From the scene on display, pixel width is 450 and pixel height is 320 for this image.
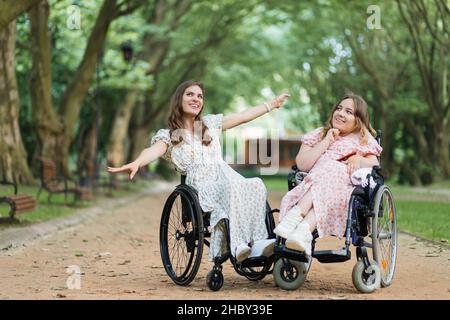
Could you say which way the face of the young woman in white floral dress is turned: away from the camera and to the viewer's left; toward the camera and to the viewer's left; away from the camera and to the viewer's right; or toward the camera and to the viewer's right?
toward the camera and to the viewer's right

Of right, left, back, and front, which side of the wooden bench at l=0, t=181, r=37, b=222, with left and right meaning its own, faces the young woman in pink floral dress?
front

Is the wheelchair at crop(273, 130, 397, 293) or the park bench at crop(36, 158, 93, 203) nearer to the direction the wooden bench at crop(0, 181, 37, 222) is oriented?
the wheelchair

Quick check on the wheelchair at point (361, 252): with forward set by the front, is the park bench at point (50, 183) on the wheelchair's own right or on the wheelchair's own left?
on the wheelchair's own right

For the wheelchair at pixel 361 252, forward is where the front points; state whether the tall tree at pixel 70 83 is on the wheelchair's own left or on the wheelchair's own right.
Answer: on the wheelchair's own right

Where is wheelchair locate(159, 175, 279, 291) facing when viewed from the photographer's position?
facing the viewer and to the right of the viewer

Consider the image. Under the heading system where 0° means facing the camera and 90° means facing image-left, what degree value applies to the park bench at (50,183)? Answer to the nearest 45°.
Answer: approximately 315°

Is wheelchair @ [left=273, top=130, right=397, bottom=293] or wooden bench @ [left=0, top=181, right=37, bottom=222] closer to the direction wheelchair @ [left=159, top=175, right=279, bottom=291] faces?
the wheelchair

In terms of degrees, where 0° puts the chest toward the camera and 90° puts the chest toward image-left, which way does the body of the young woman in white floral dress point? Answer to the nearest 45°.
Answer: approximately 315°

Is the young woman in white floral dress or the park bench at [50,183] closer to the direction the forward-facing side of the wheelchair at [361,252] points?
the young woman in white floral dress

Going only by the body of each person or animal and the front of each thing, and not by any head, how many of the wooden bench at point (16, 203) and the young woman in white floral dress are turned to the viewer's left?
0

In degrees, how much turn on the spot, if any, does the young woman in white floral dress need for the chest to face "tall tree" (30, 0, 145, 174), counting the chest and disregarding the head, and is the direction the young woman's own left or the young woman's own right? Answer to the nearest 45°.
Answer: approximately 135° to the young woman's own left

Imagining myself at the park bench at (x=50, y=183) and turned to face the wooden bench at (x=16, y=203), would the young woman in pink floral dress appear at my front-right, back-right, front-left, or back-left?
front-left

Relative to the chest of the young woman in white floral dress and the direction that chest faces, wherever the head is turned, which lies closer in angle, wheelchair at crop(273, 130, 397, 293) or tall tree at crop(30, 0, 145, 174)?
the wheelchair

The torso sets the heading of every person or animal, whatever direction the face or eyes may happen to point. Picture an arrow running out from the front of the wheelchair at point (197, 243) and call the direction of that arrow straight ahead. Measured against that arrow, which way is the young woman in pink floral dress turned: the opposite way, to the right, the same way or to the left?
to the right

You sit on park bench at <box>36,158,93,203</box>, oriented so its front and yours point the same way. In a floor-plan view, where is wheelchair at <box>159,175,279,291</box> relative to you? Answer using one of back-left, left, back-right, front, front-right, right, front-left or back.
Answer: front-right

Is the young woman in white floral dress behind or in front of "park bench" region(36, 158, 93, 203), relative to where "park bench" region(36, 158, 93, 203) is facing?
in front

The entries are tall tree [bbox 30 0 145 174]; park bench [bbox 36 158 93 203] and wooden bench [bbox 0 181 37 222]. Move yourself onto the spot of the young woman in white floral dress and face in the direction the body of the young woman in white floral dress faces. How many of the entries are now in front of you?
0

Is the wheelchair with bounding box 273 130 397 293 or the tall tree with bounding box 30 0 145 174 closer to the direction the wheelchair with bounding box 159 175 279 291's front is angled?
the wheelchair
